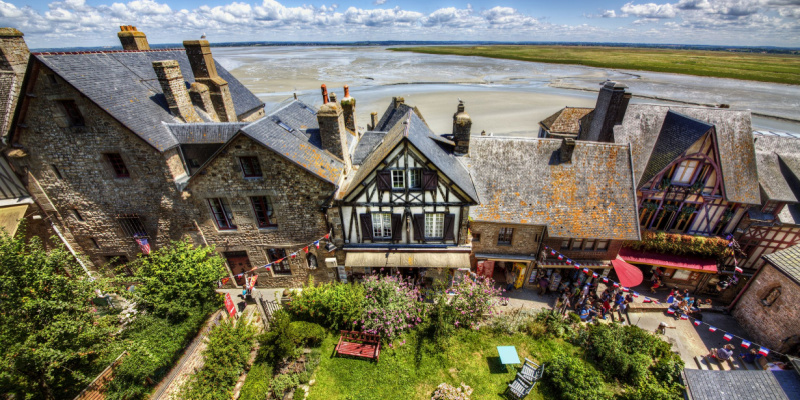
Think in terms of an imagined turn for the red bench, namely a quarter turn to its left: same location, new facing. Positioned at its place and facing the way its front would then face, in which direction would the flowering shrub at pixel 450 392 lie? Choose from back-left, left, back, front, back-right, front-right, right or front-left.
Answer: front-right

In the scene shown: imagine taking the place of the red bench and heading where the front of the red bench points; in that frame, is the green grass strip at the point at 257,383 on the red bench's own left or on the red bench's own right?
on the red bench's own right

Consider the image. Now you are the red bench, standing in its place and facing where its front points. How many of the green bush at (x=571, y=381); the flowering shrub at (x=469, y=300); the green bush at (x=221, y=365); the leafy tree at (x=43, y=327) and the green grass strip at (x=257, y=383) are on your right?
3

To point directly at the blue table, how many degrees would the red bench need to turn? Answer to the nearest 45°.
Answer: approximately 90° to its left

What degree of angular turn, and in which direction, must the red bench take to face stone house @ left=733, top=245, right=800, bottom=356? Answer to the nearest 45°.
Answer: approximately 90° to its left

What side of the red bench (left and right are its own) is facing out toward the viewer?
front

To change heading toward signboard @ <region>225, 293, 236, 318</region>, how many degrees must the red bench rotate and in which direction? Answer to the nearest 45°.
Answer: approximately 135° to its right

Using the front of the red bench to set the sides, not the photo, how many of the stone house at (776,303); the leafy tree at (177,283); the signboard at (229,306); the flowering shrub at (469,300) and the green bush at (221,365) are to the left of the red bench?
2

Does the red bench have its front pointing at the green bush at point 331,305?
no

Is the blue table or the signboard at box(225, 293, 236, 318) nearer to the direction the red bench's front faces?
the blue table

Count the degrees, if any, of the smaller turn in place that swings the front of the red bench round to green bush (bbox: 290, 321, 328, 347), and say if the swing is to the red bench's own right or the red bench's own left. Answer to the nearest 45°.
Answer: approximately 90° to the red bench's own right

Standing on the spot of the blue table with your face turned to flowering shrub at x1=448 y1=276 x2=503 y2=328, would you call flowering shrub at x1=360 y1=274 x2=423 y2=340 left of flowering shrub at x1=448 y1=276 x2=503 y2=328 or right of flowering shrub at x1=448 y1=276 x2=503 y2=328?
left

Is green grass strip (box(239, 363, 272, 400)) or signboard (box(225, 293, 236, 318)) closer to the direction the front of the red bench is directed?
the green grass strip

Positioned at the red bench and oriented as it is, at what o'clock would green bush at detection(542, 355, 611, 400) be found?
The green bush is roughly at 10 o'clock from the red bench.

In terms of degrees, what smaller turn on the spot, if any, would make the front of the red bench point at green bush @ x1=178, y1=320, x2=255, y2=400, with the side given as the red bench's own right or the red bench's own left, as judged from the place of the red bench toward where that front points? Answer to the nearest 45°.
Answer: approximately 90° to the red bench's own right

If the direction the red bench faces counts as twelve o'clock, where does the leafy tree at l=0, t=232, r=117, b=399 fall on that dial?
The leafy tree is roughly at 3 o'clock from the red bench.
